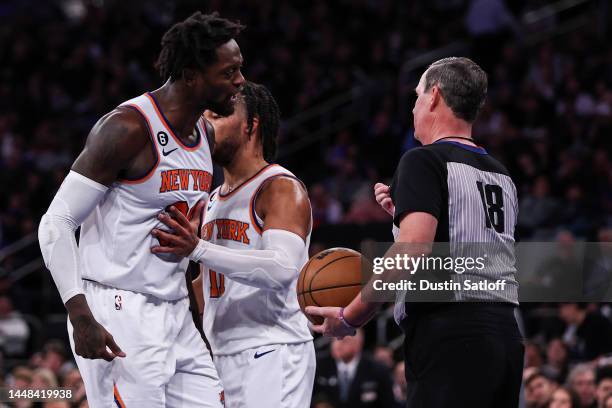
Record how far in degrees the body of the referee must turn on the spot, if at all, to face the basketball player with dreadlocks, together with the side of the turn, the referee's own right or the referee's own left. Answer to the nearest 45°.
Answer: approximately 45° to the referee's own left

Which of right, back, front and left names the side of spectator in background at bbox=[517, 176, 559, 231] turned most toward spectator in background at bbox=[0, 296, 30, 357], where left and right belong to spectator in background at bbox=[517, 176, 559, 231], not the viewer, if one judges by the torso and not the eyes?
right

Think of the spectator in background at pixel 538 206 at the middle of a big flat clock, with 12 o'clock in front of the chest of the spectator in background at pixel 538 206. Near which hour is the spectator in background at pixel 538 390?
the spectator in background at pixel 538 390 is roughly at 12 o'clock from the spectator in background at pixel 538 206.

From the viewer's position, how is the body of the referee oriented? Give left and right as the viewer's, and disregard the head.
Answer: facing away from the viewer and to the left of the viewer

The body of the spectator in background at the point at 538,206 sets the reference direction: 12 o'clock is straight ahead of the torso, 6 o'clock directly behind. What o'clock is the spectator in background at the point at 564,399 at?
the spectator in background at the point at 564,399 is roughly at 12 o'clock from the spectator in background at the point at 538,206.

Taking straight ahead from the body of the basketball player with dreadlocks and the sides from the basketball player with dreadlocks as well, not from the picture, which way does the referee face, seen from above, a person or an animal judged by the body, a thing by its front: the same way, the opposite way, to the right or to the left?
the opposite way

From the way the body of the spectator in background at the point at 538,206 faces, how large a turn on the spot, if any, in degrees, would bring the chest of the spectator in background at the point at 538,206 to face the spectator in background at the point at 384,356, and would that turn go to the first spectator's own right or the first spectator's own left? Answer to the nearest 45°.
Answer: approximately 45° to the first spectator's own right

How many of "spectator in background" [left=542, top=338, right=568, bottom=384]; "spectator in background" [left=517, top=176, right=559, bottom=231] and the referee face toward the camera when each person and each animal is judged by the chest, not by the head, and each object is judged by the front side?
2

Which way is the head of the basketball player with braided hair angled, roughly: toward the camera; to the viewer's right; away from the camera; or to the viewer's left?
to the viewer's left

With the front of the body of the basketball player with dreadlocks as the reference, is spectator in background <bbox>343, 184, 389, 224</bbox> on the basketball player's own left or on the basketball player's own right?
on the basketball player's own left

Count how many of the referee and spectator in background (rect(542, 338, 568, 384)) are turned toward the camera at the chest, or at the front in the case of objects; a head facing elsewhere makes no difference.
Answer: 1

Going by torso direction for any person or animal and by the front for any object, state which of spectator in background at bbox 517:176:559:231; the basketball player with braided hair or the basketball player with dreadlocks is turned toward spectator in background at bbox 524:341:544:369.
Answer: spectator in background at bbox 517:176:559:231

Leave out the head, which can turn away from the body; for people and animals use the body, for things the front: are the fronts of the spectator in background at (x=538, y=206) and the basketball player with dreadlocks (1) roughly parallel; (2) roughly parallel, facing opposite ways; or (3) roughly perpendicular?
roughly perpendicular
